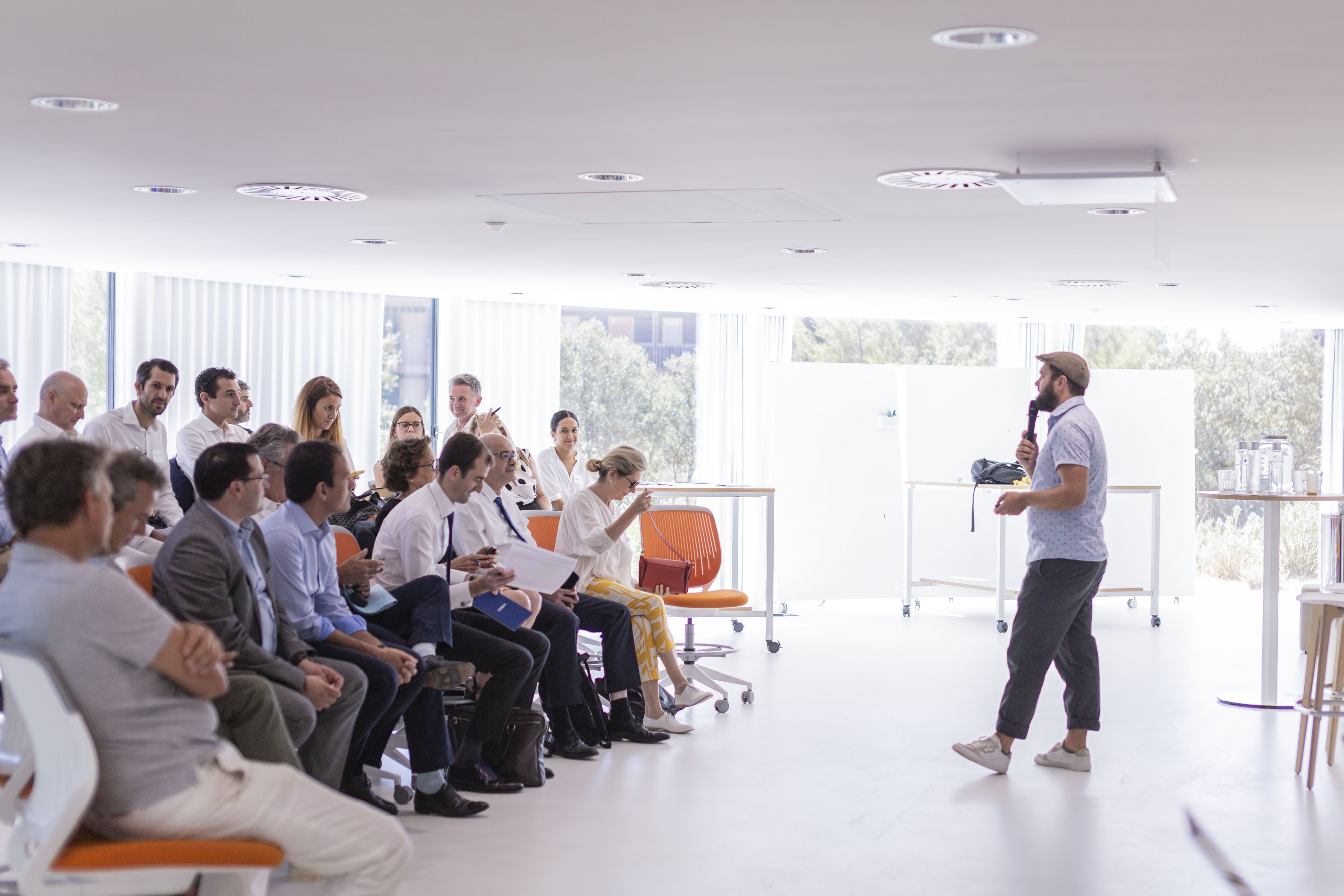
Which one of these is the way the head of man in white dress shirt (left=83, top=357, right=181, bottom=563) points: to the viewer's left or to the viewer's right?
to the viewer's right

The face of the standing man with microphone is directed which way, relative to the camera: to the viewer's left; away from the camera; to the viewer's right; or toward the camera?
to the viewer's left

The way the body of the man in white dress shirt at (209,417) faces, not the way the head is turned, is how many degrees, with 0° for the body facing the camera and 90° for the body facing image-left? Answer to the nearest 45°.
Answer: approximately 315°

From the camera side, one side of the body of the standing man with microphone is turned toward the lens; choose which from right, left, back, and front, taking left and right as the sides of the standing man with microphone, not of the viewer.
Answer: left

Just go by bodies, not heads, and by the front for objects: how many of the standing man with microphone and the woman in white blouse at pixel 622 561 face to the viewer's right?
1

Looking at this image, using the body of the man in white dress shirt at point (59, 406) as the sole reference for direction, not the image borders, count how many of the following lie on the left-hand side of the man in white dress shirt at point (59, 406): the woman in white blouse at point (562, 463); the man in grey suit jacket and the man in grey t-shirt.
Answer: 1

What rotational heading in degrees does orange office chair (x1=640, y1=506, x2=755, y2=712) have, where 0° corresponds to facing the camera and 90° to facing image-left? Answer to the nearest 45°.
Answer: approximately 315°

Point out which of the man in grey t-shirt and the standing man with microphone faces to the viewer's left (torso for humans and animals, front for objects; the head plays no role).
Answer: the standing man with microphone

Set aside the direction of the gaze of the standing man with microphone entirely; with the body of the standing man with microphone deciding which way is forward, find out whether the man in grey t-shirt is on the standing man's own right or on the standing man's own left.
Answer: on the standing man's own left

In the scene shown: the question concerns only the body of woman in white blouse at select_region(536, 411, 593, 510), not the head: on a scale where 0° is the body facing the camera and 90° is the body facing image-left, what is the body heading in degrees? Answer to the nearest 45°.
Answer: approximately 315°

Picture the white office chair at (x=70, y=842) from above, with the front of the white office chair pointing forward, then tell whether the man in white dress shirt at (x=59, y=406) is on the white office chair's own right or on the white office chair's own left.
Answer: on the white office chair's own left

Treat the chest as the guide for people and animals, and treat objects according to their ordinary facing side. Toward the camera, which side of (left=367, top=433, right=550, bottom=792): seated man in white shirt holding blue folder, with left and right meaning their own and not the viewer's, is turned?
right

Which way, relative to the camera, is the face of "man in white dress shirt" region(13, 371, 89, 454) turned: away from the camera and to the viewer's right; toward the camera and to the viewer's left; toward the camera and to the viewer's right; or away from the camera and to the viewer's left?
toward the camera and to the viewer's right
